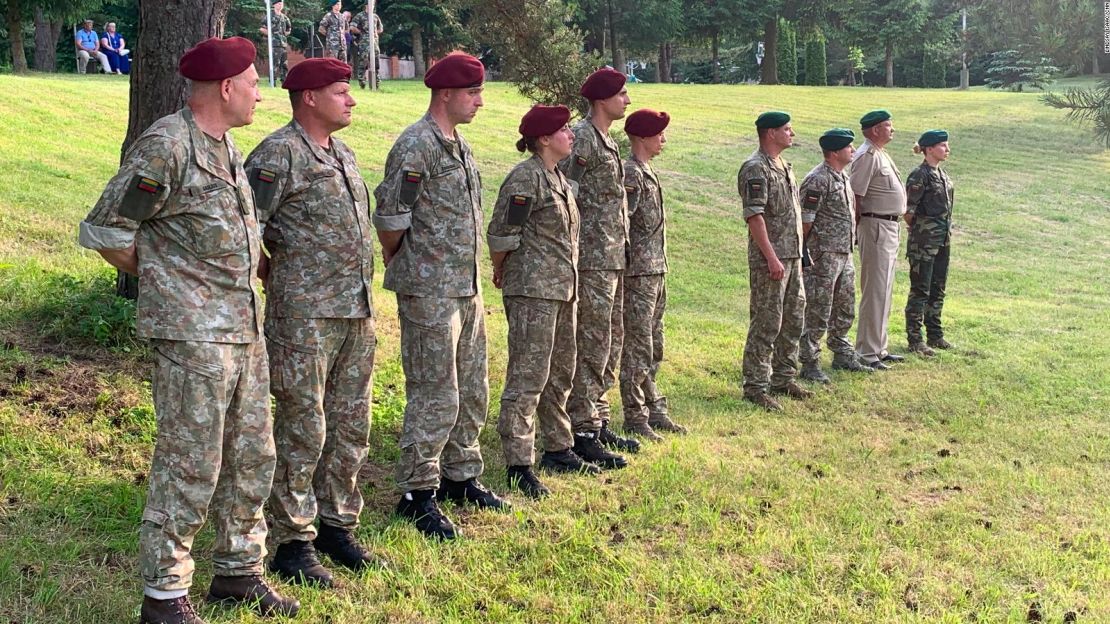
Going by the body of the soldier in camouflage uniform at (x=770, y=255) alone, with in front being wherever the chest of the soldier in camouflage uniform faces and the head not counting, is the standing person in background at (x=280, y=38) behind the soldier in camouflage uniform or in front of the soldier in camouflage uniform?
behind

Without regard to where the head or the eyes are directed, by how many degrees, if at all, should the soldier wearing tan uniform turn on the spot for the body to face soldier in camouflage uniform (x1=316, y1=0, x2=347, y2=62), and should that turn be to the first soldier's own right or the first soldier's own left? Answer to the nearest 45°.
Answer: approximately 180°

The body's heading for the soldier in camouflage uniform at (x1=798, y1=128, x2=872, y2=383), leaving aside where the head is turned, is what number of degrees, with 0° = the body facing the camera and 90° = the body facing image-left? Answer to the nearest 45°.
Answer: approximately 315°

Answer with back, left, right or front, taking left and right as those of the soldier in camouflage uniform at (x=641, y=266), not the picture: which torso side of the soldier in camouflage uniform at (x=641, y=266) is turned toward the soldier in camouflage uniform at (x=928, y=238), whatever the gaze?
left

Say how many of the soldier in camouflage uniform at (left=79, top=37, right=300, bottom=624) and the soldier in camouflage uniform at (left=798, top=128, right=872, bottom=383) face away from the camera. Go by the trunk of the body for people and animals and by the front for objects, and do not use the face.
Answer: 0

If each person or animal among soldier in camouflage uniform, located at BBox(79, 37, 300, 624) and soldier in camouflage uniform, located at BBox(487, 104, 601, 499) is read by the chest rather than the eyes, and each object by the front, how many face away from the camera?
0

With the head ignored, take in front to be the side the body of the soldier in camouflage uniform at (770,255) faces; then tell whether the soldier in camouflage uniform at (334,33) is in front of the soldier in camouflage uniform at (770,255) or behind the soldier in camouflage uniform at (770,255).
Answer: behind

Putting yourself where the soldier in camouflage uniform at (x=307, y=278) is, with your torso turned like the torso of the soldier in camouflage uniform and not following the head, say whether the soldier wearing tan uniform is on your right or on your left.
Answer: on your left

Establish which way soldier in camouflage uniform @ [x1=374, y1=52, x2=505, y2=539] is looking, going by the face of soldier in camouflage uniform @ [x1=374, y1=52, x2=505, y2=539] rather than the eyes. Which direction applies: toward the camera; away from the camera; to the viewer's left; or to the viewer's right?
to the viewer's right

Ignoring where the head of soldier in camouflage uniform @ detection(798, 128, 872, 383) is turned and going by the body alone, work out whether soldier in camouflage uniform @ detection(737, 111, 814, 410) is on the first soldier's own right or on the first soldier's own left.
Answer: on the first soldier's own right
